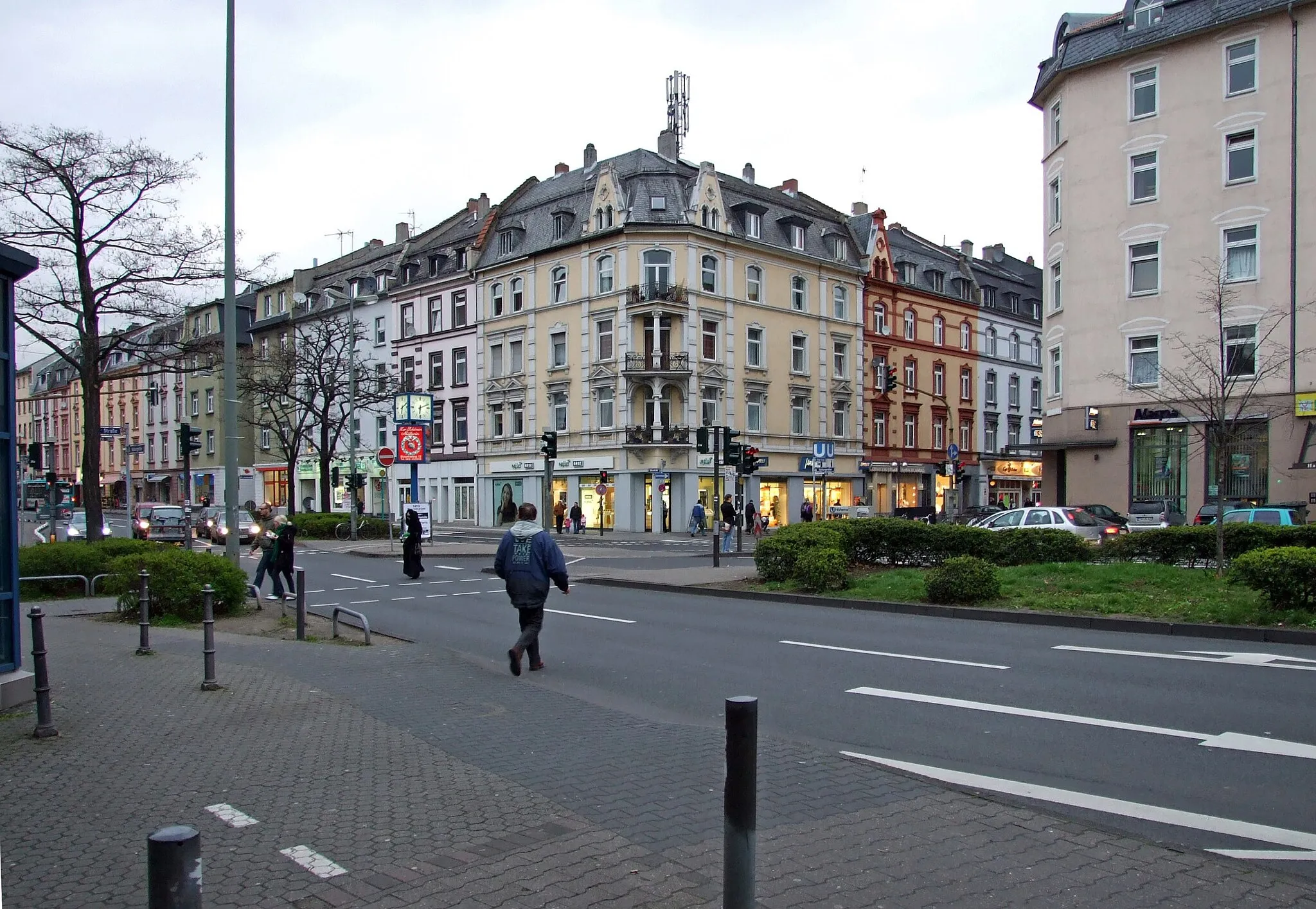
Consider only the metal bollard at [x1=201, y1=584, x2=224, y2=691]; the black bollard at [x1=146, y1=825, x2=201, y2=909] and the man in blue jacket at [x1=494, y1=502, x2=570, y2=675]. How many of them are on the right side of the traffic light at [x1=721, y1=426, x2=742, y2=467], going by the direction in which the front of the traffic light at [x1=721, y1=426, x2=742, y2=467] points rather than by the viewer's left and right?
3

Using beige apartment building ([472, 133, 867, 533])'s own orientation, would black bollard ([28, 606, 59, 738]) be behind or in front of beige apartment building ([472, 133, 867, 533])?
in front

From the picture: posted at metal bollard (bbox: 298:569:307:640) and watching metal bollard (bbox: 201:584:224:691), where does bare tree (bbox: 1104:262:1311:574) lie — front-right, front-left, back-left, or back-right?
back-left

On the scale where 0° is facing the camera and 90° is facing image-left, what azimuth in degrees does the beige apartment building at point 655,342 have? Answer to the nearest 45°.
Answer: approximately 0°

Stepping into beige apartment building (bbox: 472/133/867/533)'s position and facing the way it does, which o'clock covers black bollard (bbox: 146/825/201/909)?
The black bollard is roughly at 12 o'clock from the beige apartment building.

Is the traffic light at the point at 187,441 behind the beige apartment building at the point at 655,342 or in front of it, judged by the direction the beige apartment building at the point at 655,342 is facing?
in front

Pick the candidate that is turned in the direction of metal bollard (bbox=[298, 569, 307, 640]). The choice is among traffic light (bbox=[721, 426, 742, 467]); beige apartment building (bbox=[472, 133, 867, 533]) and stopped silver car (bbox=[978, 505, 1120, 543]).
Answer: the beige apartment building

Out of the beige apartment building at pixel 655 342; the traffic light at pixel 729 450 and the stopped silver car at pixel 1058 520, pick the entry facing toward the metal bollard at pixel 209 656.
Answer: the beige apartment building

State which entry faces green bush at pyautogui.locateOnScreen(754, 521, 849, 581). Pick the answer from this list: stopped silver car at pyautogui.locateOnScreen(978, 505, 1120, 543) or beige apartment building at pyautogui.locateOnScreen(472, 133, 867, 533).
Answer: the beige apartment building

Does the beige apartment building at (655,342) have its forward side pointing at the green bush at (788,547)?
yes

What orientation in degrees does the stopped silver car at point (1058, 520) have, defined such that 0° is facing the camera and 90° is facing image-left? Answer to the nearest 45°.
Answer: approximately 135°
